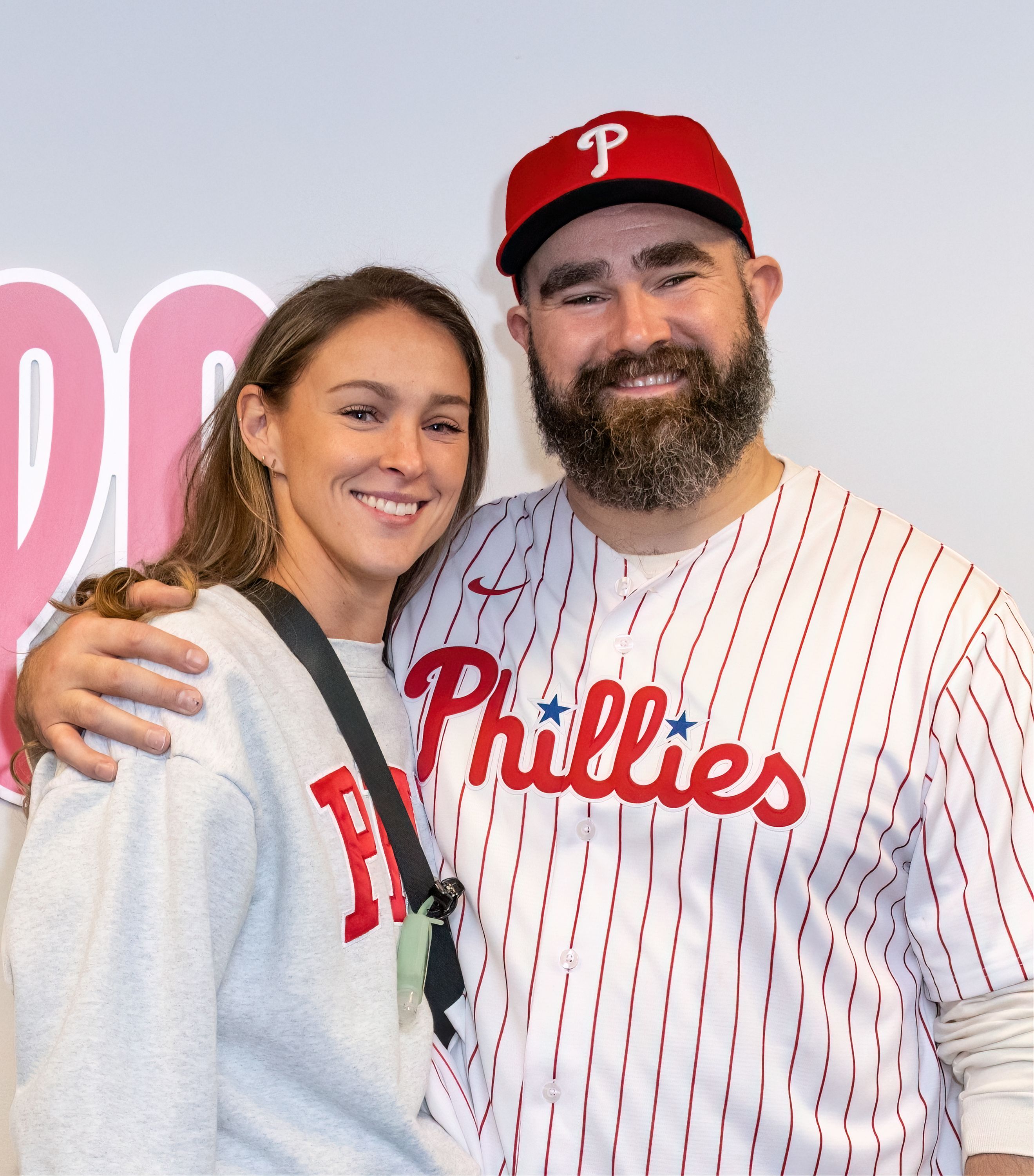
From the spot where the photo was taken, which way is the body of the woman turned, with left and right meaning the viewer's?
facing the viewer and to the right of the viewer
